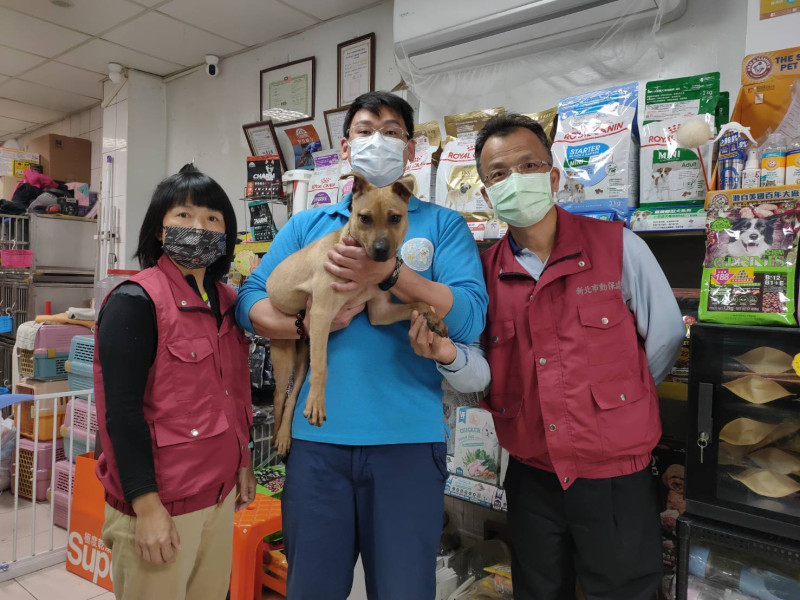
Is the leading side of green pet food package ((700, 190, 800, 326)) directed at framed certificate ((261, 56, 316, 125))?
no

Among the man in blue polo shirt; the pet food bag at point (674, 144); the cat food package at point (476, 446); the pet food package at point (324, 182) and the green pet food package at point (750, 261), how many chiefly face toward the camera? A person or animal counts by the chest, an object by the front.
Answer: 5

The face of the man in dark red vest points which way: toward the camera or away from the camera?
toward the camera

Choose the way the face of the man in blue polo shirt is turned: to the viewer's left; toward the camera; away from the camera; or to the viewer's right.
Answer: toward the camera

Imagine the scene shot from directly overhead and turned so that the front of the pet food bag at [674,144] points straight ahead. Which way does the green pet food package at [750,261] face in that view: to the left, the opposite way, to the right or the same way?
the same way

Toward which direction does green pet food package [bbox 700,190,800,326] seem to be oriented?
toward the camera

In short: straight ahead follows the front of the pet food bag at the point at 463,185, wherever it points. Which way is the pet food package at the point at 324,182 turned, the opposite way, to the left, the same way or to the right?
the same way

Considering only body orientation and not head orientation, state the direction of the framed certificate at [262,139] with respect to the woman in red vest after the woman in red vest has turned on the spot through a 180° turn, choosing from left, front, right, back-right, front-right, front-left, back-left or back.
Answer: front-right

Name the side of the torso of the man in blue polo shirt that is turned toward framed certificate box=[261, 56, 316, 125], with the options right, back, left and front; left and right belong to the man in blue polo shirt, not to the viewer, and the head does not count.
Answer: back

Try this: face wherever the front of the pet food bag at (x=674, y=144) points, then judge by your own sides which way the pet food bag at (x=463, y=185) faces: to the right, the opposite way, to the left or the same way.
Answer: the same way

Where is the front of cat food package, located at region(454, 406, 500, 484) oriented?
toward the camera

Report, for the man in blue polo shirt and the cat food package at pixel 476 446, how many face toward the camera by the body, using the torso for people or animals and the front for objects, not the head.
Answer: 2

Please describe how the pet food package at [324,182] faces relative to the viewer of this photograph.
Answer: facing the viewer

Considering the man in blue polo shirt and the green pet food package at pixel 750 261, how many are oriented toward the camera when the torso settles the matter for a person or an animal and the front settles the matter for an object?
2

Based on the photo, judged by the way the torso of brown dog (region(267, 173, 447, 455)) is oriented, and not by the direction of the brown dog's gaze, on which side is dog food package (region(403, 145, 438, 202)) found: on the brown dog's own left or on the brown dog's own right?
on the brown dog's own left

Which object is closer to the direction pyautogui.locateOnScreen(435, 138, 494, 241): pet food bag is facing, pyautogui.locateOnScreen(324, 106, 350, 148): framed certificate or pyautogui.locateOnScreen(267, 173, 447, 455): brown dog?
the brown dog
